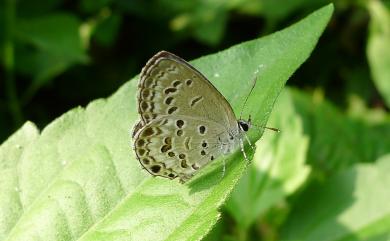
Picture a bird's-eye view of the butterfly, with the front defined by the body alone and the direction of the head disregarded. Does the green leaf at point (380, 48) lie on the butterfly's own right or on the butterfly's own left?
on the butterfly's own left

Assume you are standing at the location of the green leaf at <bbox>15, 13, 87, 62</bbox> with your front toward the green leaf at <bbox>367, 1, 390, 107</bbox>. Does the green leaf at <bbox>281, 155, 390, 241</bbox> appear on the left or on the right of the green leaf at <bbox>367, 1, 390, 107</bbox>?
right

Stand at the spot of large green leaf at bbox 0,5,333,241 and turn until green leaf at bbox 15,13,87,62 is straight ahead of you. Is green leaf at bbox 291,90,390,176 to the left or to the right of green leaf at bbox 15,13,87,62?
right

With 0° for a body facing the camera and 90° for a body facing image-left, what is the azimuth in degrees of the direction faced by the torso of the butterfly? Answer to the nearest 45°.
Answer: approximately 270°

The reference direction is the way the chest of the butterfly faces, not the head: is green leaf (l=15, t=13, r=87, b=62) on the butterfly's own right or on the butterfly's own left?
on the butterfly's own left
